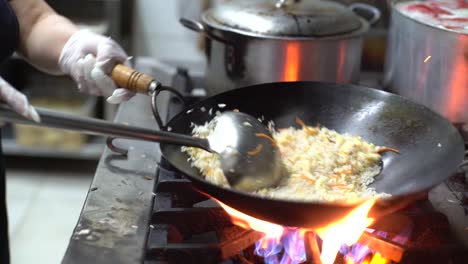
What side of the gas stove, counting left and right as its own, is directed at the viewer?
left

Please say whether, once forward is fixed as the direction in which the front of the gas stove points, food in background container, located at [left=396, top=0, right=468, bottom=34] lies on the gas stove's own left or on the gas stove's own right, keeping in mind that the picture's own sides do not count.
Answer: on the gas stove's own right

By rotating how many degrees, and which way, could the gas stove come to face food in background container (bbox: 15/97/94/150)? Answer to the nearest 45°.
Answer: approximately 45° to its right
